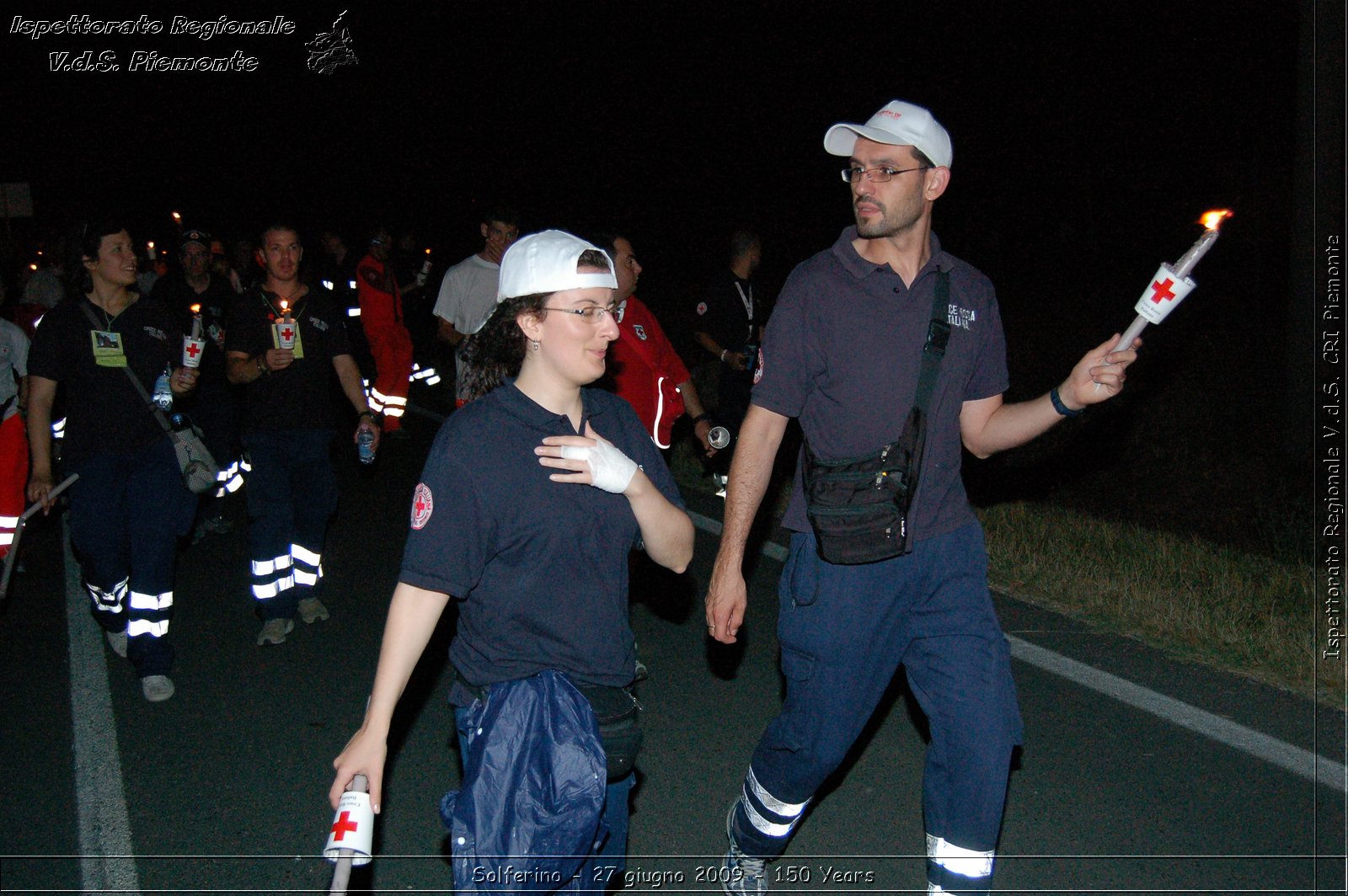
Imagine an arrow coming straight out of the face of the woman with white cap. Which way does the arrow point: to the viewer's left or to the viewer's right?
to the viewer's right

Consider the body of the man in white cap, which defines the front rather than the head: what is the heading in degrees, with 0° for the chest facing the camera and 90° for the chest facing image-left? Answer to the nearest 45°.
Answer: approximately 0°

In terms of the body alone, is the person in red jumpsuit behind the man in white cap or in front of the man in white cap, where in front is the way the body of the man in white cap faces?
behind
